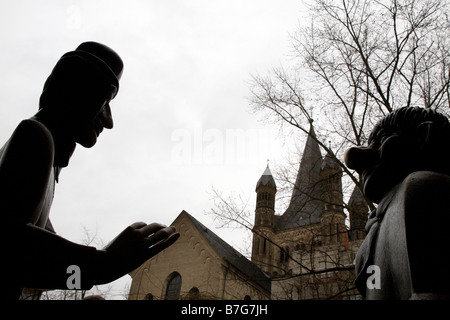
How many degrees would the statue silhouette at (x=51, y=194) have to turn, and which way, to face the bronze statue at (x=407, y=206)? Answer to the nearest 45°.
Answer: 0° — it already faces it

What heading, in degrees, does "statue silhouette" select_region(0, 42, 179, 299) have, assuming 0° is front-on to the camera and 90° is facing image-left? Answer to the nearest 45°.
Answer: approximately 270°

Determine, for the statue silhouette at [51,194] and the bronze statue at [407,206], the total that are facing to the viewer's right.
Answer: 1

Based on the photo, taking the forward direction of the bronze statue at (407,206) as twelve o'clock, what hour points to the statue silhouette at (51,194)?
The statue silhouette is roughly at 11 o'clock from the bronze statue.

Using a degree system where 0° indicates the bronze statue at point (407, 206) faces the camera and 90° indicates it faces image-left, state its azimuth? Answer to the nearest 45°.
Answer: approximately 90°
